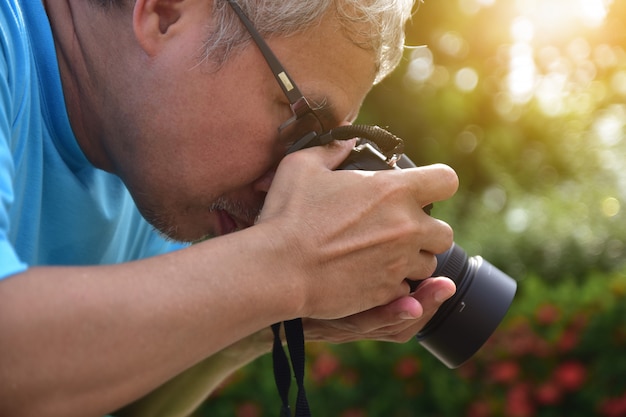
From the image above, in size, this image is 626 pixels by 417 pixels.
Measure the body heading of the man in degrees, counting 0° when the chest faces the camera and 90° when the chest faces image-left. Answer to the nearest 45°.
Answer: approximately 270°

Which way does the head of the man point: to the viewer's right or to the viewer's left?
to the viewer's right
